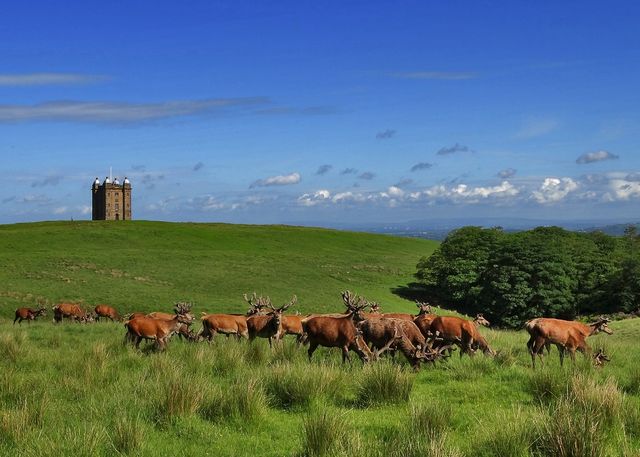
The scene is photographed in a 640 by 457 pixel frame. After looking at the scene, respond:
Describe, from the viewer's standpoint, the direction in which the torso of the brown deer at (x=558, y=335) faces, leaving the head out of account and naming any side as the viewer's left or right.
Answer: facing to the right of the viewer

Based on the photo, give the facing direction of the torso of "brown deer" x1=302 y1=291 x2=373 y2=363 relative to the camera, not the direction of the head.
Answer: to the viewer's right

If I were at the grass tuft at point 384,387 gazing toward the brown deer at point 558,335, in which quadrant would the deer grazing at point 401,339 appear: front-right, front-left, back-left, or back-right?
front-left

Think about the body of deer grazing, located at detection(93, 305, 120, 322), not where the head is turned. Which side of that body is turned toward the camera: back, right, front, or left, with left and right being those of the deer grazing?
right

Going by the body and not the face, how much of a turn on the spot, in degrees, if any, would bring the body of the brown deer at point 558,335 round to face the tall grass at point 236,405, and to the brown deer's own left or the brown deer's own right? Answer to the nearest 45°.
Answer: approximately 135° to the brown deer's own right

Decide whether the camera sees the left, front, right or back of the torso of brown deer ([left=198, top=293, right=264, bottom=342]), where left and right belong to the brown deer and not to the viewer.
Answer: right

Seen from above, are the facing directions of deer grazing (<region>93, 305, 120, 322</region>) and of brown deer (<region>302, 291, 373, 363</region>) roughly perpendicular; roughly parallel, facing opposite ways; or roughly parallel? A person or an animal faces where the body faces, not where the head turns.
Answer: roughly parallel

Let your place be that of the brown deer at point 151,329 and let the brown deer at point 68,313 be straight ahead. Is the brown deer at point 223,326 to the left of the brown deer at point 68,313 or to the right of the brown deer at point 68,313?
right

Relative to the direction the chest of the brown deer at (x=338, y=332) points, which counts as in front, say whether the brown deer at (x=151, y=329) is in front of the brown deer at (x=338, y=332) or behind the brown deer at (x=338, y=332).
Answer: behind

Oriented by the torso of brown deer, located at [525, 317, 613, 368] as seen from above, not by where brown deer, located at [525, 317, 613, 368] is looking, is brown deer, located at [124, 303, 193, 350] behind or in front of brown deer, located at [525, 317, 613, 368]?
behind

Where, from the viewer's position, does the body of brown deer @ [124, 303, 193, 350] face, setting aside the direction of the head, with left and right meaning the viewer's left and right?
facing to the right of the viewer
